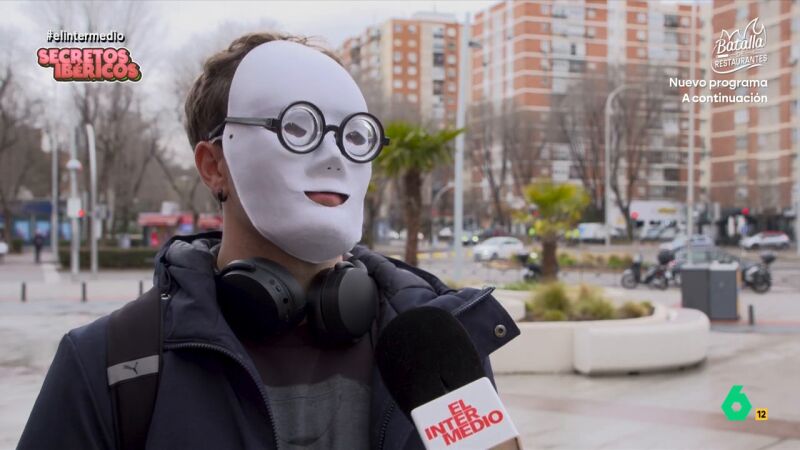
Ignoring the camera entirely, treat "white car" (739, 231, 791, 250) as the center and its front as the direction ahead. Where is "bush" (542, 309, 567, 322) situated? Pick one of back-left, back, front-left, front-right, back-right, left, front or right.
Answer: left

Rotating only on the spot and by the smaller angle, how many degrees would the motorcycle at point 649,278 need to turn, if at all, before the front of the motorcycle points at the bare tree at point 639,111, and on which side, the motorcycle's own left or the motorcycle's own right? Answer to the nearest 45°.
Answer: approximately 90° to the motorcycle's own right

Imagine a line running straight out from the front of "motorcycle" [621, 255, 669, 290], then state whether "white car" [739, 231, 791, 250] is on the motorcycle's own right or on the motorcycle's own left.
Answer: on the motorcycle's own right

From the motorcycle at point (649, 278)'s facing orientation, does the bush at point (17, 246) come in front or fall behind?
in front

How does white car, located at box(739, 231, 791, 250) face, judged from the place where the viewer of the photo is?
facing to the left of the viewer

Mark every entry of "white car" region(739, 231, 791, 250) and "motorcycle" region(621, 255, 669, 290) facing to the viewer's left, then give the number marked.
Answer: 2

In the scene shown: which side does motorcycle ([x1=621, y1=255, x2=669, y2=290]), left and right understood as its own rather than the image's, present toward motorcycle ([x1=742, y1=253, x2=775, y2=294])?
back

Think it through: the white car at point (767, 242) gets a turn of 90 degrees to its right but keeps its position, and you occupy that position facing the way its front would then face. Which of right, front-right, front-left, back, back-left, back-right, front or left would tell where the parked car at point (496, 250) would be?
back-left

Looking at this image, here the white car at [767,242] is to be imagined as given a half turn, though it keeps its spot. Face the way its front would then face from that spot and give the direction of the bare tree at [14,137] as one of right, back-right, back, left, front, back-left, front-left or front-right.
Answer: back-right

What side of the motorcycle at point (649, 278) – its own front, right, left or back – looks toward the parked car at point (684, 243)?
right

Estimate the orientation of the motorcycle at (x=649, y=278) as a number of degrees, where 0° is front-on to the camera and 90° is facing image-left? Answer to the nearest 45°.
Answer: approximately 90°

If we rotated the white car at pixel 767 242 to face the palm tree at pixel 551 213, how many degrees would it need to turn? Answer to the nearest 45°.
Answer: approximately 90° to its left

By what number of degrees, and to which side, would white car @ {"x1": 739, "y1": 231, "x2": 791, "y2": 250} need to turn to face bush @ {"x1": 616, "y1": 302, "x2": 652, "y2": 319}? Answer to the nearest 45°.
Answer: approximately 90° to its left
